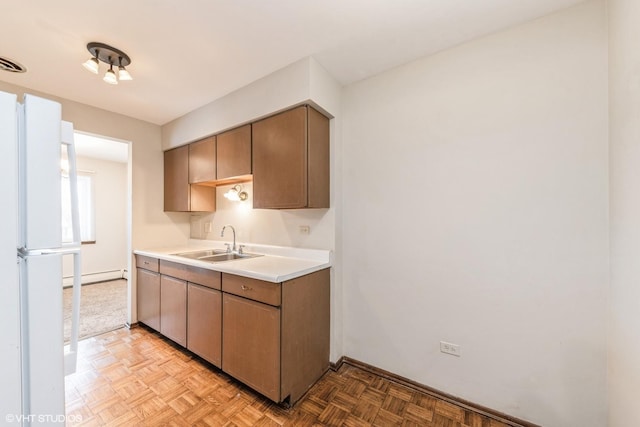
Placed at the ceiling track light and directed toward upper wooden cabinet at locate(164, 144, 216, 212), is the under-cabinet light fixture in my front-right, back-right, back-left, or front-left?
front-right

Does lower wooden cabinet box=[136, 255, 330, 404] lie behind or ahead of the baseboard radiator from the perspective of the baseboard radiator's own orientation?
ahead

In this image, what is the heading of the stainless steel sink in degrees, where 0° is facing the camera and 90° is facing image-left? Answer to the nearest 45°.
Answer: approximately 45°

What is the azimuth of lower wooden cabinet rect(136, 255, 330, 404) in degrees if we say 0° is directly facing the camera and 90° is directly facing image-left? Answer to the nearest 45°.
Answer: approximately 45°

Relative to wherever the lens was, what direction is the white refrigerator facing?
facing to the right of the viewer

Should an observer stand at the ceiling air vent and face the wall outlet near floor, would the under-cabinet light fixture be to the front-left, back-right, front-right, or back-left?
front-left

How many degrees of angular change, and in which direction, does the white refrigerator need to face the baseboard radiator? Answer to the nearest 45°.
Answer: approximately 90° to its left

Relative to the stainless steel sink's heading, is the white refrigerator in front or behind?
in front

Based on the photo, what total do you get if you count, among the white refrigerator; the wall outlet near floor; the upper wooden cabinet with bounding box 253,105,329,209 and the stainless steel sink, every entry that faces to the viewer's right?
1

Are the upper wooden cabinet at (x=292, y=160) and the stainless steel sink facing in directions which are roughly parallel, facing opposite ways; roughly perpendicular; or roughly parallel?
roughly parallel

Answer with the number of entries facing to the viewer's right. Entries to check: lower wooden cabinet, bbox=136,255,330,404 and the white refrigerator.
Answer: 1

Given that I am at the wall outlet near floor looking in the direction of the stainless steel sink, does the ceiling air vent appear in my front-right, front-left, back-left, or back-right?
front-left

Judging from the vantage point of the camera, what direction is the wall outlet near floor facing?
facing the viewer and to the left of the viewer
